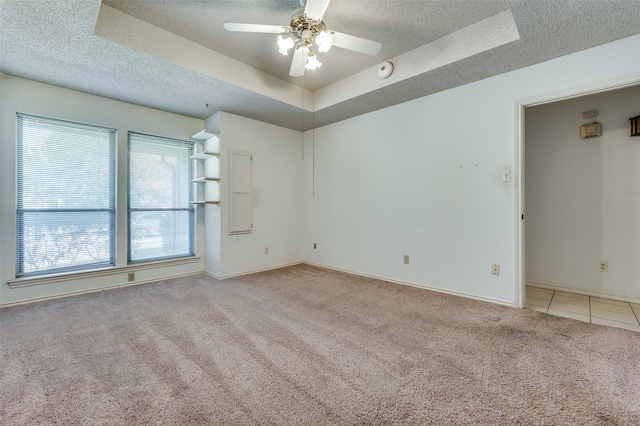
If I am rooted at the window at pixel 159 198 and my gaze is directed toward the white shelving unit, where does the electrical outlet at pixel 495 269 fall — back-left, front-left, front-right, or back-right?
front-right

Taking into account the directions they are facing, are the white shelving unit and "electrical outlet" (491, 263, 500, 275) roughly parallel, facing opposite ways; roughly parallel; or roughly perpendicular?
roughly parallel

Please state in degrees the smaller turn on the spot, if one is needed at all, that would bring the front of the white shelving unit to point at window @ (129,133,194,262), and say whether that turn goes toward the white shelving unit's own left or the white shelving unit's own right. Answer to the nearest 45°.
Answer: approximately 45° to the white shelving unit's own right

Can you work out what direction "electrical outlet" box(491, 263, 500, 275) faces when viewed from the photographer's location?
facing the viewer

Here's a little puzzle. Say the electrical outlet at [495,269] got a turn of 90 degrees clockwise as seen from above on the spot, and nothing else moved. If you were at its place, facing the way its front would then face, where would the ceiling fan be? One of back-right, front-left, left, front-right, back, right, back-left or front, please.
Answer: front-left

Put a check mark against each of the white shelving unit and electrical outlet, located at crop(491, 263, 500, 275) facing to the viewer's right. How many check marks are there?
0

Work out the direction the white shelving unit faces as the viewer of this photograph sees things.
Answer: facing the viewer and to the left of the viewer

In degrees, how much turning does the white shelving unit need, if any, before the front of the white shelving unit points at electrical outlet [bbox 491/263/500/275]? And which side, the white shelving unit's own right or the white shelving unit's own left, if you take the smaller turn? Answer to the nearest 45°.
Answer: approximately 90° to the white shelving unit's own left
